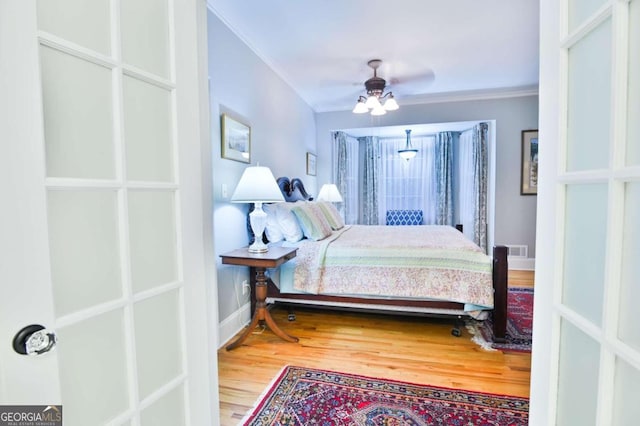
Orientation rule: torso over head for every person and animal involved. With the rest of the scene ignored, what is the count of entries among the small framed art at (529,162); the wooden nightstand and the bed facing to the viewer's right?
2

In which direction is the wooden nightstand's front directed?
to the viewer's right

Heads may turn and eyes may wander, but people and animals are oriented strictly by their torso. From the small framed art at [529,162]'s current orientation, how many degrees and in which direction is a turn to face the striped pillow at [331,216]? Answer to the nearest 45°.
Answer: approximately 45° to its right

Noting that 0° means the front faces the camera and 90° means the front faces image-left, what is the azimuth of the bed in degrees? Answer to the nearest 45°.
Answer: approximately 270°
